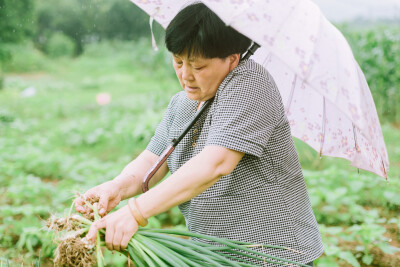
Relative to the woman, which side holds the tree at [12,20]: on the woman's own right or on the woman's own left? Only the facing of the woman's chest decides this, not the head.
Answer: on the woman's own right

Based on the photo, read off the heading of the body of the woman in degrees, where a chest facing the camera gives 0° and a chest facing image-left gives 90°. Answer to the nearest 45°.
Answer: approximately 45°
